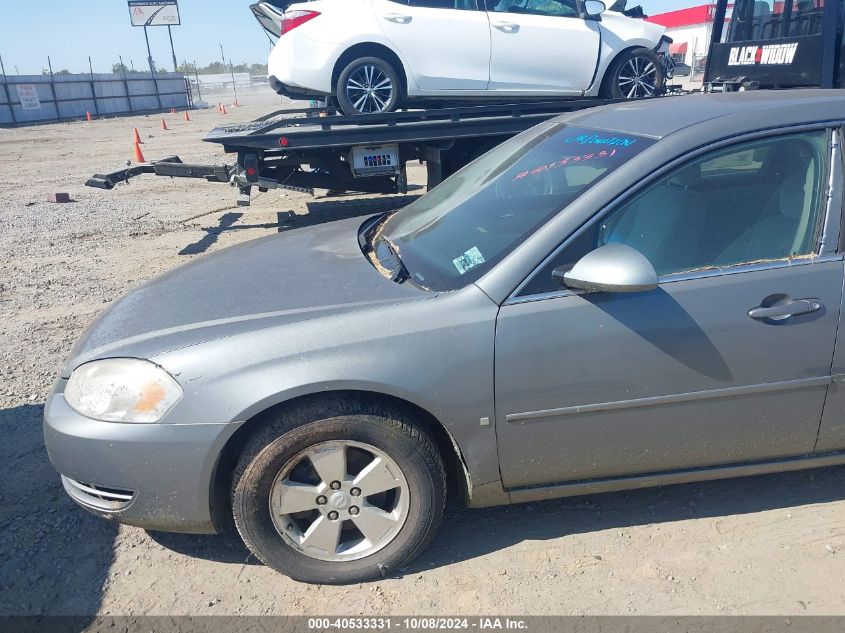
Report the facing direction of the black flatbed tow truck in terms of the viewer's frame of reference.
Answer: facing away from the viewer and to the right of the viewer

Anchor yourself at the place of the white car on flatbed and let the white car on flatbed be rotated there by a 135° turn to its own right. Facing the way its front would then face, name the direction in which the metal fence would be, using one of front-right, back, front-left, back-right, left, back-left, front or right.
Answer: right

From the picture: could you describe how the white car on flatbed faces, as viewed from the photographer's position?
facing to the right of the viewer

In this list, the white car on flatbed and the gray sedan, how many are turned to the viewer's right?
1

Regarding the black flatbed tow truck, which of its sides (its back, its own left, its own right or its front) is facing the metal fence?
left

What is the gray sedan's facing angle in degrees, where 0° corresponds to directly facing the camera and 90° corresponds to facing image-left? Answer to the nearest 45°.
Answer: approximately 90°

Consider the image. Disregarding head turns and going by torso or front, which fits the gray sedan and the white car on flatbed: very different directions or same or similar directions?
very different directions

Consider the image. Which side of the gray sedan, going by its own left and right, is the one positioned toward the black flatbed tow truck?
right

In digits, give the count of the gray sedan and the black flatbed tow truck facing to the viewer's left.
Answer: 1

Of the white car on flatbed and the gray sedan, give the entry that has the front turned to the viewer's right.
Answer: the white car on flatbed

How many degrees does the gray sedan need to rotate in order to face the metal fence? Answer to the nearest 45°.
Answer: approximately 45° to its right

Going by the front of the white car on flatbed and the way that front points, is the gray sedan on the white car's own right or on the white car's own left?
on the white car's own right

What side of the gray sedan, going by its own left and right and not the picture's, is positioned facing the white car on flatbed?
right
